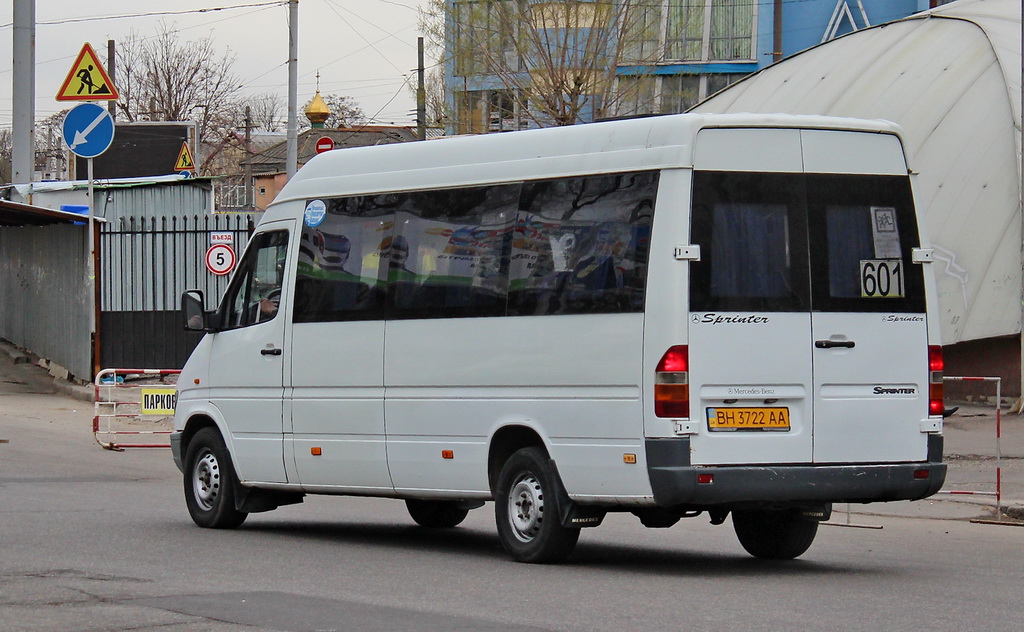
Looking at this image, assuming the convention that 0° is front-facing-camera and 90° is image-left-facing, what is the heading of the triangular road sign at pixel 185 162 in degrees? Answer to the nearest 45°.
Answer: approximately 0°

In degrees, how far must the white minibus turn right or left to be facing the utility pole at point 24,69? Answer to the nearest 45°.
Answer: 0° — it already faces it

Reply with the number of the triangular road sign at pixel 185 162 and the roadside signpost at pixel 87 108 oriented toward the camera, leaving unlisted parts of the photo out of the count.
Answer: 2

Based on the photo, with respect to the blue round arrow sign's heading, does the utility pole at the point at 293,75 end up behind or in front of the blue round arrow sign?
behind

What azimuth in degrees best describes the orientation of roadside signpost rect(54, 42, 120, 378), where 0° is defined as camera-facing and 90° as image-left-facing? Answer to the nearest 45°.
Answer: approximately 0°
